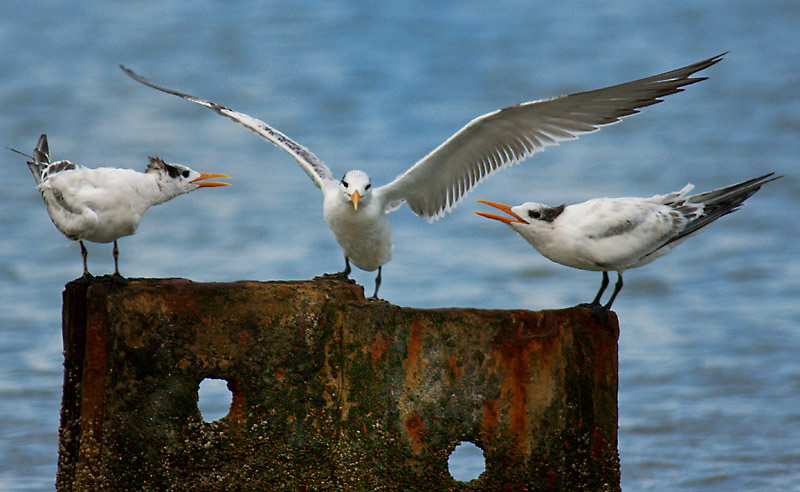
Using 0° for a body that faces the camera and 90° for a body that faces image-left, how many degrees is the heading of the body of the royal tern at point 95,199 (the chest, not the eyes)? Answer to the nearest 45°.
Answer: approximately 270°

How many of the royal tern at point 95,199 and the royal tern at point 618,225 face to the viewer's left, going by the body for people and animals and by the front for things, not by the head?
1

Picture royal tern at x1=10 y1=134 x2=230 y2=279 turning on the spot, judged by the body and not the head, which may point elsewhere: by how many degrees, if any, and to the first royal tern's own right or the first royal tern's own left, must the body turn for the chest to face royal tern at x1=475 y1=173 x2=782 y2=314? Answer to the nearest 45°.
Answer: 0° — it already faces it

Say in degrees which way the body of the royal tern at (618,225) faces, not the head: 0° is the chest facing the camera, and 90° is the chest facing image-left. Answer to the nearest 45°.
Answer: approximately 90°

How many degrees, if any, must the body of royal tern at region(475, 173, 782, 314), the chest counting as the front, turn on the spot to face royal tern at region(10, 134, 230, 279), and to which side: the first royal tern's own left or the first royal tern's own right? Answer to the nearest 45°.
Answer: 0° — it already faces it

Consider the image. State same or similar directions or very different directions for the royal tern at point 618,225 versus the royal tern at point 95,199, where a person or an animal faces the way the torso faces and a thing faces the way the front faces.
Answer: very different directions
